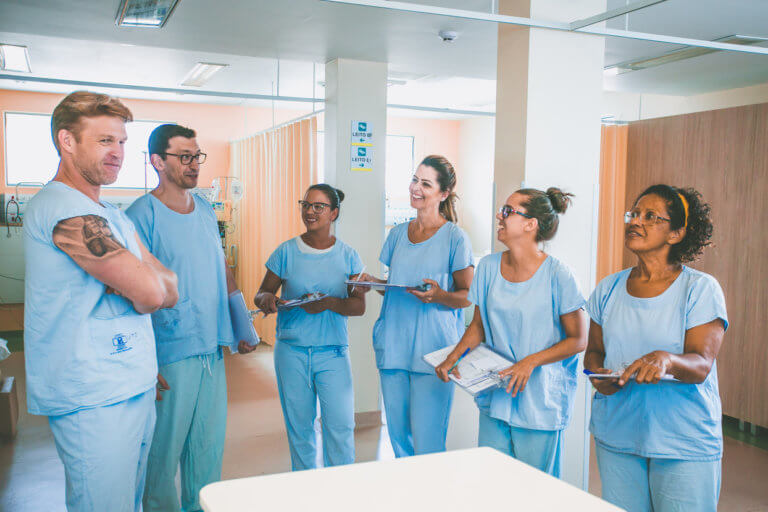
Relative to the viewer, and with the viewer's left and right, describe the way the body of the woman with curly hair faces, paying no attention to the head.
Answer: facing the viewer and to the left of the viewer

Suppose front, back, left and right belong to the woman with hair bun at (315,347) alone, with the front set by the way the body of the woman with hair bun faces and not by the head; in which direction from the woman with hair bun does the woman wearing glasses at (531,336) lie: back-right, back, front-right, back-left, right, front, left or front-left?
front-left

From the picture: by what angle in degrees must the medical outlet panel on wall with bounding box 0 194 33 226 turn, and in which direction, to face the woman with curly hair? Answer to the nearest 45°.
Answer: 0° — it already faces them

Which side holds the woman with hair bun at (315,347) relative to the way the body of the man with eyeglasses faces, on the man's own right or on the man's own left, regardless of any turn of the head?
on the man's own left

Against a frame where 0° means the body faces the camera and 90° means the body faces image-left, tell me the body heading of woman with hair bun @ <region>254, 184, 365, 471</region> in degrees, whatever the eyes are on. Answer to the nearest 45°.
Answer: approximately 0°

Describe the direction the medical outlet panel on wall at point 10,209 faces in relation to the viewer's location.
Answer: facing the viewer

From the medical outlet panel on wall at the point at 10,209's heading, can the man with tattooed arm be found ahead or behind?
ahead

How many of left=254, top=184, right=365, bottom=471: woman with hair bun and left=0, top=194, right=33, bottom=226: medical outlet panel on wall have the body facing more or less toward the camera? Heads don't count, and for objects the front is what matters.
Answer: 2

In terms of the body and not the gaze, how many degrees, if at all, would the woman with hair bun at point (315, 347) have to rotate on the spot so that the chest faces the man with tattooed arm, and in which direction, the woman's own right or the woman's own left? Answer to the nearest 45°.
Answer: approximately 45° to the woman's own right

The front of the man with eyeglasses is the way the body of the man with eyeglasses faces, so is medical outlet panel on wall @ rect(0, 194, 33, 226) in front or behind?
behind

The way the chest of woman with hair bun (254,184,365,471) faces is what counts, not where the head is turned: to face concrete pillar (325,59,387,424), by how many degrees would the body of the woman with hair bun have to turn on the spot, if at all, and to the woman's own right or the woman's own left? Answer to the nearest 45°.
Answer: approximately 180°
